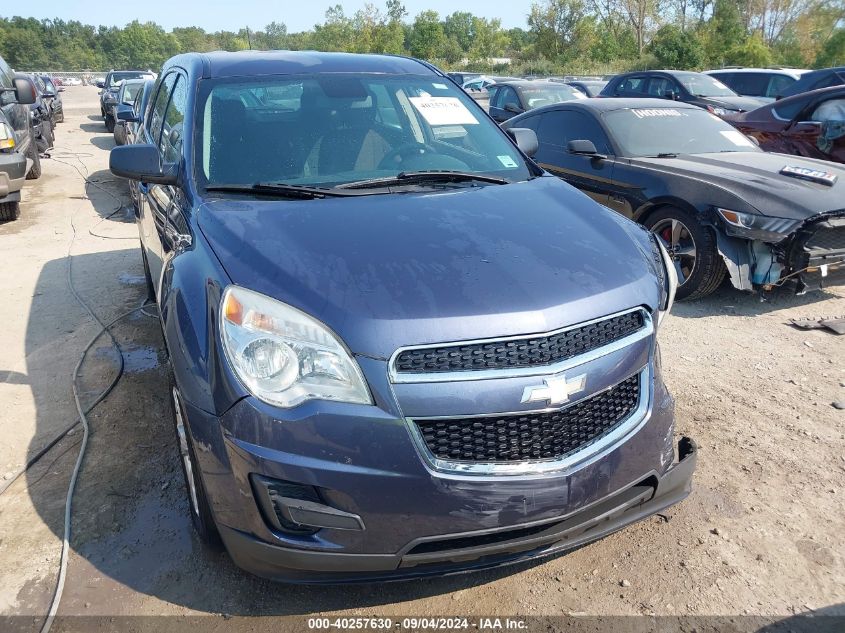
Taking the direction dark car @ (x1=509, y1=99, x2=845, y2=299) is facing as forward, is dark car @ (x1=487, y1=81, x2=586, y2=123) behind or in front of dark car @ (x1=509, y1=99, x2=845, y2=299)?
behind

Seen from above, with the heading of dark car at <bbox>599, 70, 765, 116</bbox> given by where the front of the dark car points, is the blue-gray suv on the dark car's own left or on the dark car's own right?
on the dark car's own right

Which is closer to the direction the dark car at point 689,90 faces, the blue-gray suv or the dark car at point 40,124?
the blue-gray suv

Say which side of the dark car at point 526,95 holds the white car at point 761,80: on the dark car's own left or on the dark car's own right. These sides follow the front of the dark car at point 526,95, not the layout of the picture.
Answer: on the dark car's own left

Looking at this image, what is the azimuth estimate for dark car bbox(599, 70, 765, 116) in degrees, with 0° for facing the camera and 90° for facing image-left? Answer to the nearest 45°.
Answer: approximately 315°

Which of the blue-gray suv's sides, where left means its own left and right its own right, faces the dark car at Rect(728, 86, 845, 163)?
left

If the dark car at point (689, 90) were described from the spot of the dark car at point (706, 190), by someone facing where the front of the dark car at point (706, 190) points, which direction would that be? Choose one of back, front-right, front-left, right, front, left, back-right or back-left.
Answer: back-left

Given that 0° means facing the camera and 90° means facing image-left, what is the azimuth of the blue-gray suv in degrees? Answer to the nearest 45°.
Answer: approximately 315°
